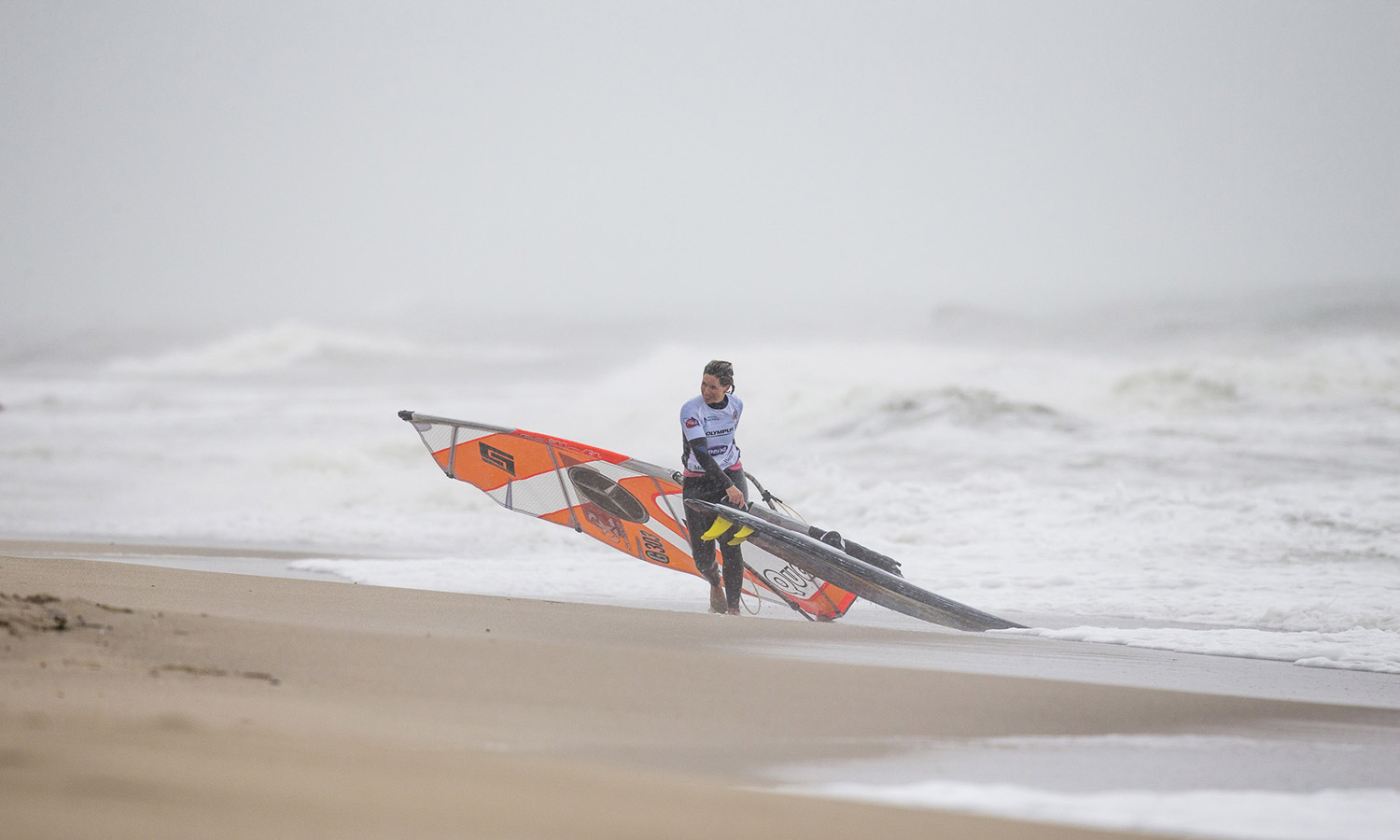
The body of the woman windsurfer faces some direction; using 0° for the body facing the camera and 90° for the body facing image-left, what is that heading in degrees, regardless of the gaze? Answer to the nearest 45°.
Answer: approximately 315°
